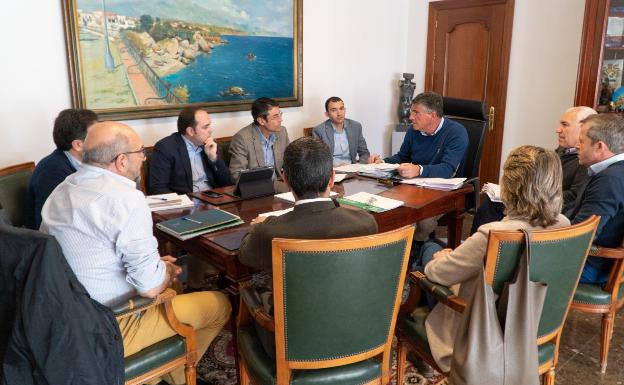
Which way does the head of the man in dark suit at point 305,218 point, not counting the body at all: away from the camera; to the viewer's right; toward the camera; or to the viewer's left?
away from the camera

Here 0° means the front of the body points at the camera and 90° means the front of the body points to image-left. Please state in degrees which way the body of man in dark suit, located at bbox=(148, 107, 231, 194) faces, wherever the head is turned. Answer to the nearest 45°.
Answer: approximately 315°

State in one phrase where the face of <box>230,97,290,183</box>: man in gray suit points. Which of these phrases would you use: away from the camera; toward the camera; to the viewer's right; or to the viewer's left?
to the viewer's right

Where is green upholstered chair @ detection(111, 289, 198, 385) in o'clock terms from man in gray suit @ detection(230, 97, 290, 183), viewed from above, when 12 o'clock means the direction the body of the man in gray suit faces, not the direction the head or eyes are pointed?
The green upholstered chair is roughly at 2 o'clock from the man in gray suit.

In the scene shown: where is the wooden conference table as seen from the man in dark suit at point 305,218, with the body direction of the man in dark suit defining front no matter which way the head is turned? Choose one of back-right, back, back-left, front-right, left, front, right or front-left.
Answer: front

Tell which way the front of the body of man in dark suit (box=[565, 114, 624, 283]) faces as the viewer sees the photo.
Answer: to the viewer's left

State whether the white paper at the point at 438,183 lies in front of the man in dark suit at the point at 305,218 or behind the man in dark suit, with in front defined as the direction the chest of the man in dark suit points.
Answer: in front

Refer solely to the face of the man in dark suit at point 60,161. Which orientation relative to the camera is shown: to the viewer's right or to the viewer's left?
to the viewer's right

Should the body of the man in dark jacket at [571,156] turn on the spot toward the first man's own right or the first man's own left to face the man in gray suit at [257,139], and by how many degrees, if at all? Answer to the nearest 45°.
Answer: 0° — they already face them

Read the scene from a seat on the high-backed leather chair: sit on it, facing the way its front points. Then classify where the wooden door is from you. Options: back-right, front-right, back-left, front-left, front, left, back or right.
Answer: back-right

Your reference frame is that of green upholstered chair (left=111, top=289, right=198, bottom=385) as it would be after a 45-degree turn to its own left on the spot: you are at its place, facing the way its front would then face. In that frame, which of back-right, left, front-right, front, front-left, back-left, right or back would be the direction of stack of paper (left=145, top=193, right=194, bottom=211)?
front

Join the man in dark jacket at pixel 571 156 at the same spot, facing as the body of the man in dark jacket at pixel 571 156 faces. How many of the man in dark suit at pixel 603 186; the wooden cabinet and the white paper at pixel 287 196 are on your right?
1

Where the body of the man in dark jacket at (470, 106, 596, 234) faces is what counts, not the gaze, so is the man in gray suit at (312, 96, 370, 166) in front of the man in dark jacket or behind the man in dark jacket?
in front

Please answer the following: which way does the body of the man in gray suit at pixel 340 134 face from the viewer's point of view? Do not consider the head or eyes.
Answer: toward the camera

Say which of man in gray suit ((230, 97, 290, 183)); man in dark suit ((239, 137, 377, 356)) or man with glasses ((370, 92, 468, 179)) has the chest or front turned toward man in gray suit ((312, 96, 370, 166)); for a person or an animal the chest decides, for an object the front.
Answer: the man in dark suit

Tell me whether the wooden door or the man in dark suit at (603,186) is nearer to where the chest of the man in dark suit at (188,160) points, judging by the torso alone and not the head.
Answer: the man in dark suit

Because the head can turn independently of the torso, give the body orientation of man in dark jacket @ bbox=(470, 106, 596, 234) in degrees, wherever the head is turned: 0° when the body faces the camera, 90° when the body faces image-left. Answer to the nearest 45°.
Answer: approximately 90°

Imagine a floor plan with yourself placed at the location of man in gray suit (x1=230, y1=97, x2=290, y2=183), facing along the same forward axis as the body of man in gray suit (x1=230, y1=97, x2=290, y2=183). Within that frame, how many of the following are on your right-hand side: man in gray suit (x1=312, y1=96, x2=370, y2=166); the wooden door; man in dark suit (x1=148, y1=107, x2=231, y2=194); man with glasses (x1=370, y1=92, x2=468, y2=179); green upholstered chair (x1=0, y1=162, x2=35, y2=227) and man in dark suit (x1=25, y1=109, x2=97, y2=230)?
3
